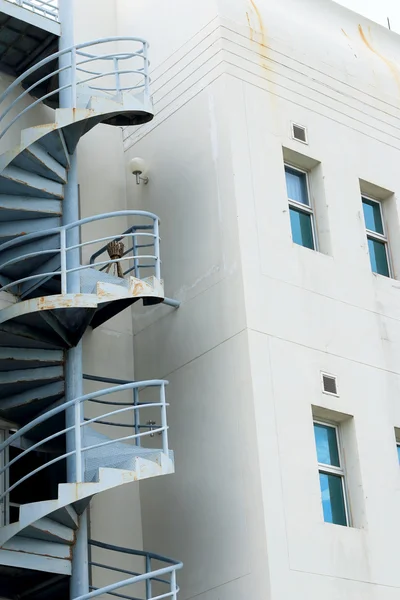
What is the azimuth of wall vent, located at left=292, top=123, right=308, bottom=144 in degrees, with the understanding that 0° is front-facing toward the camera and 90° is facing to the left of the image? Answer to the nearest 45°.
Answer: approximately 315°

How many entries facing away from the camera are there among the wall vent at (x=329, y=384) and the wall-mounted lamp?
0

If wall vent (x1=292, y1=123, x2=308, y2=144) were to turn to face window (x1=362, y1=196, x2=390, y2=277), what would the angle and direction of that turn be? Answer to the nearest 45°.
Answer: approximately 90° to its left

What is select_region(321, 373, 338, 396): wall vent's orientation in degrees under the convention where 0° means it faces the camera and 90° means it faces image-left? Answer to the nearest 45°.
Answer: approximately 315°

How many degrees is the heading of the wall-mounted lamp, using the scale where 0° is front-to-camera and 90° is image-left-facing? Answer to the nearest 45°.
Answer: approximately 45°

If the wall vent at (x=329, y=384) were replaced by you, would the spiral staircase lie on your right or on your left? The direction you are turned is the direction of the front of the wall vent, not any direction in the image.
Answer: on your right

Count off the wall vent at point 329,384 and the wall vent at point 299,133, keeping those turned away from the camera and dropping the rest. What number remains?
0
